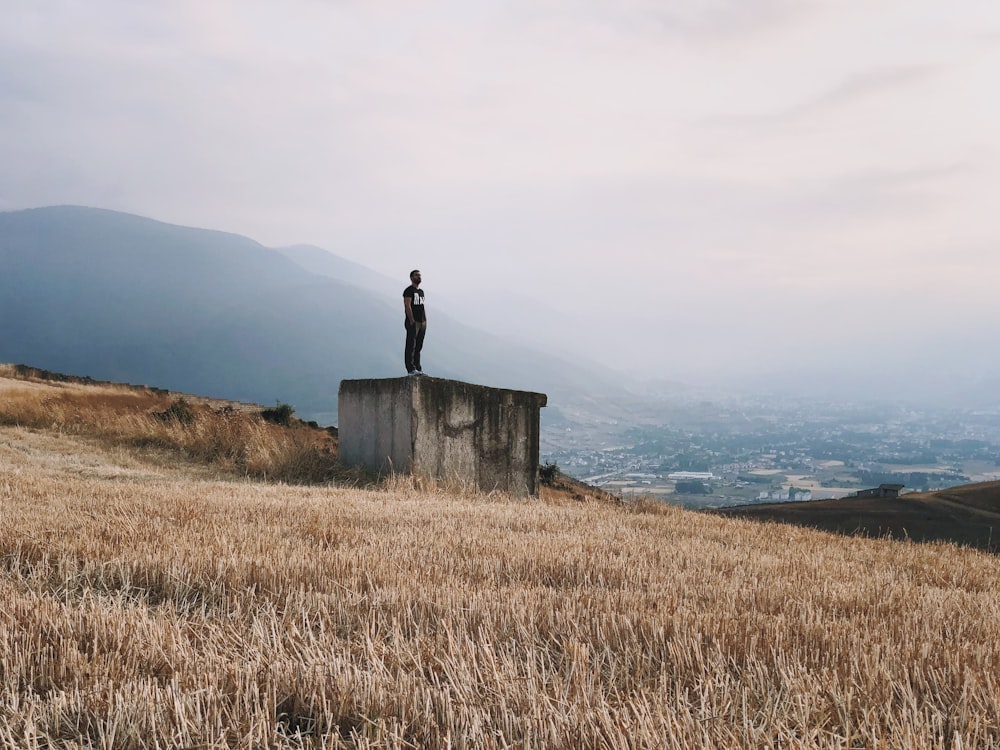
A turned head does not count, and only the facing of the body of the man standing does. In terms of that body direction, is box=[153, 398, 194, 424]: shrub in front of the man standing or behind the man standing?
behind

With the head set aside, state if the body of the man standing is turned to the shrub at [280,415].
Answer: no

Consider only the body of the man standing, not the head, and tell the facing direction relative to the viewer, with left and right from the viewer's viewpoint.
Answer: facing the viewer and to the right of the viewer
